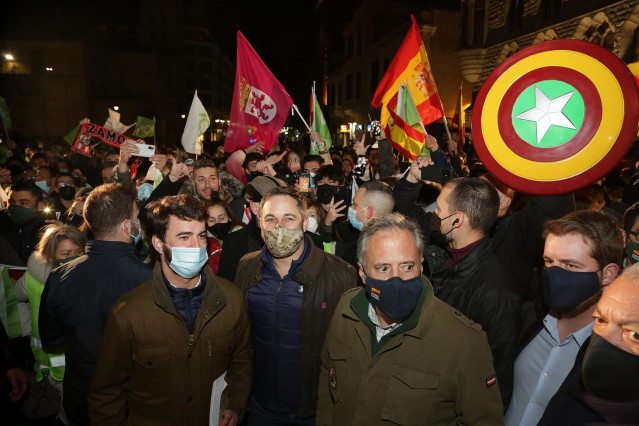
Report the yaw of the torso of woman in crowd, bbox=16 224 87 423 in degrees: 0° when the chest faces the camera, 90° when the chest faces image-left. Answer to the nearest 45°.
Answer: approximately 315°

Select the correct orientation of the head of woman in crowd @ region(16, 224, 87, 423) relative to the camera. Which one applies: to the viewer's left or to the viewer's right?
to the viewer's right
